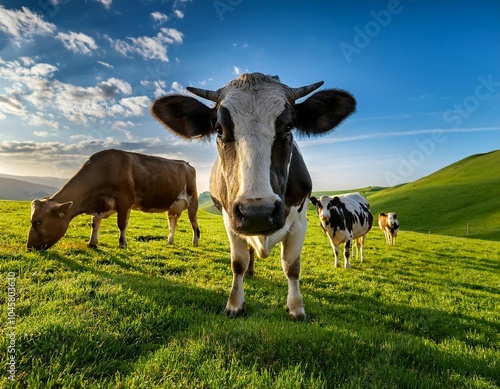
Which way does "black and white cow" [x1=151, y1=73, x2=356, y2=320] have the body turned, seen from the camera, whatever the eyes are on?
toward the camera

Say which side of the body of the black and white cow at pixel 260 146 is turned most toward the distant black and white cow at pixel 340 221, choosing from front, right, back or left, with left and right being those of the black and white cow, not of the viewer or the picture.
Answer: back

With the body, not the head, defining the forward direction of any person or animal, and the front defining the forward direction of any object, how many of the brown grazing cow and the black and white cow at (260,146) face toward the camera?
1

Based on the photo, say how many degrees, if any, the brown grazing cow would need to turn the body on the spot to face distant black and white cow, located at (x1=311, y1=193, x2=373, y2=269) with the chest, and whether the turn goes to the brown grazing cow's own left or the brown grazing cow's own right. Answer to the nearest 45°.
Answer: approximately 180°

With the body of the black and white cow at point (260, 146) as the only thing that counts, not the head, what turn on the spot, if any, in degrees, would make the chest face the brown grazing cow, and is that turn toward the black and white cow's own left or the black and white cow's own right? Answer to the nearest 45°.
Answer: approximately 135° to the black and white cow's own right

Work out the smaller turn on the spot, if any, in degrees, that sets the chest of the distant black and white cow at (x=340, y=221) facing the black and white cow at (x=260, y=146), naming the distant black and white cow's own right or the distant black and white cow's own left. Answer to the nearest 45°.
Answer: approximately 45° to the distant black and white cow's own left

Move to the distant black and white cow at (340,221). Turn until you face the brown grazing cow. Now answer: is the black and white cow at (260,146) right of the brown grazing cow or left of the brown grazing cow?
left

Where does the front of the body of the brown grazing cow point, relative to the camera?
to the viewer's left

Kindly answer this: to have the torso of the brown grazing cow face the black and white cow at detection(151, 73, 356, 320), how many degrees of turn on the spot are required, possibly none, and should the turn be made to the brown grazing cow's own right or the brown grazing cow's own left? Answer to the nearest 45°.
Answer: approximately 90° to the brown grazing cow's own left
